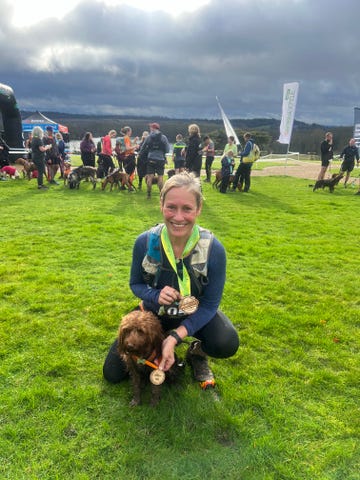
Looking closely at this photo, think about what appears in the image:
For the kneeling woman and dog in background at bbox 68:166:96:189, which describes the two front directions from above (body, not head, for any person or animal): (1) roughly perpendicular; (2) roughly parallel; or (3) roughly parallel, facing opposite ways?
roughly perpendicular

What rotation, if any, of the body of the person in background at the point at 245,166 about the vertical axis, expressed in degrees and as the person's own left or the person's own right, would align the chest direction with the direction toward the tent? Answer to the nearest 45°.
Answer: approximately 45° to the person's own right

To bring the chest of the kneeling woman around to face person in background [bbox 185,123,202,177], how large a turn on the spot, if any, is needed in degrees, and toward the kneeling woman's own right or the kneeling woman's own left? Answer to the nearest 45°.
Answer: approximately 180°

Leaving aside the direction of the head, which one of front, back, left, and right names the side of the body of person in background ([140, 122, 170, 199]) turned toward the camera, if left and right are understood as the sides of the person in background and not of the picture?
back

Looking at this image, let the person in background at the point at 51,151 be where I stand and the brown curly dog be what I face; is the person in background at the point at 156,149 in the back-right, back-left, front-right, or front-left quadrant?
front-left

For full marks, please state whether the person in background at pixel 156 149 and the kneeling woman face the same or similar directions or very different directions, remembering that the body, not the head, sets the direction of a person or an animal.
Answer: very different directions

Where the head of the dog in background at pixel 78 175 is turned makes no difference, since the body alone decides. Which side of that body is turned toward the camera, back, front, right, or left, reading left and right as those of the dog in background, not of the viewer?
left
